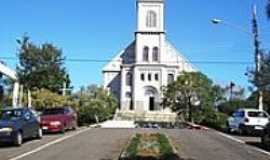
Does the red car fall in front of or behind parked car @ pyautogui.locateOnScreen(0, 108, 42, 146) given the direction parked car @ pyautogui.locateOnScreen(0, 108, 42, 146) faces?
behind

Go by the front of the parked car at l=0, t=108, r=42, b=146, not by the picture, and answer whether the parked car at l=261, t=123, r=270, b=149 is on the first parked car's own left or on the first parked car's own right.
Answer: on the first parked car's own left

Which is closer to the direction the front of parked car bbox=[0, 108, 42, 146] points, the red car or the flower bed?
the flower bed
